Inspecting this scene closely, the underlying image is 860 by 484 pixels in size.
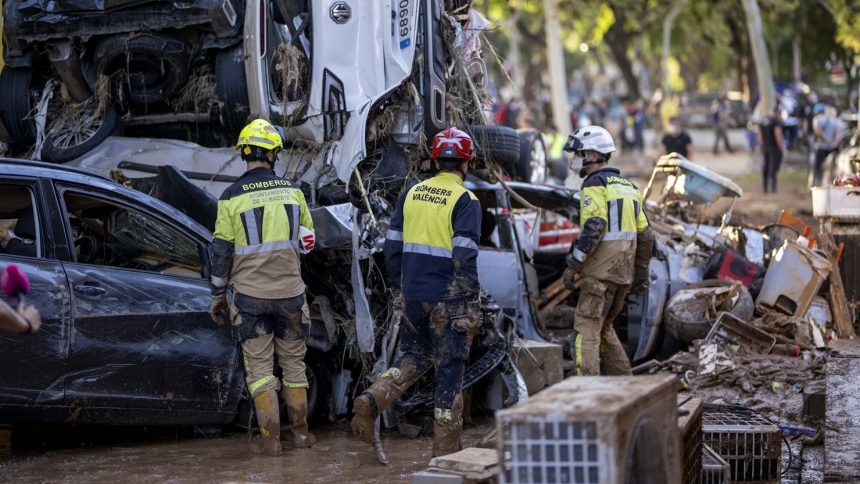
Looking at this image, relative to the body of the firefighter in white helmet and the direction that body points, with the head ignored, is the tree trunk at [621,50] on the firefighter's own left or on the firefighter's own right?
on the firefighter's own right

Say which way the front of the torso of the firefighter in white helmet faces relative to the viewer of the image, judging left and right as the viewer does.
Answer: facing away from the viewer and to the left of the viewer

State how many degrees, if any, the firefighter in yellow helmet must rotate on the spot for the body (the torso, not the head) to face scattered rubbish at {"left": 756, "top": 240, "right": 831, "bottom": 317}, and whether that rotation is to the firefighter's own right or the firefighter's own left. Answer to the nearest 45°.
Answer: approximately 45° to the firefighter's own right

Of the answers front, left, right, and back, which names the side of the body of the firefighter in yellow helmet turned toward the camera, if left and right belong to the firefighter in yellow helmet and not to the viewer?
back

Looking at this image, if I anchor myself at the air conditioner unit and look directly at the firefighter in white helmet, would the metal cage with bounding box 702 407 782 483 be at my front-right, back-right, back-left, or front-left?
front-right

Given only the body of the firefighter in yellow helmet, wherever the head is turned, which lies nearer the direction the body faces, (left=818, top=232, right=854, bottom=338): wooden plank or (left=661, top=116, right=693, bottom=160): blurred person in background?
the blurred person in background

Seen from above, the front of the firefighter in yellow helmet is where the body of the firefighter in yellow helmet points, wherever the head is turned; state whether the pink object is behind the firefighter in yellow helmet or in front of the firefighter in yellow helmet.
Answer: behind

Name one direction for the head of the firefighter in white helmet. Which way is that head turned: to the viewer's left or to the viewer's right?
to the viewer's left

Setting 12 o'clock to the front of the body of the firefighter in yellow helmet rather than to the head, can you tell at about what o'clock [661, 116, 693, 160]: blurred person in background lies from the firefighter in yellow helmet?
The blurred person in background is roughly at 1 o'clock from the firefighter in yellow helmet.

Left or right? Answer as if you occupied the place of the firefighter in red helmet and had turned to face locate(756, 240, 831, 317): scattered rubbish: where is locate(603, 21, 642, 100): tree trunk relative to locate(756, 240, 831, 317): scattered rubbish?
left

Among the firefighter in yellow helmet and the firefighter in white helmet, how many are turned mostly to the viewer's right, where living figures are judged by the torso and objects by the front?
0

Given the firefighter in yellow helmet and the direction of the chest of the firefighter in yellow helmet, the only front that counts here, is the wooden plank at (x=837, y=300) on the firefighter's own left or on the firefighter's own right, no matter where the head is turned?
on the firefighter's own right

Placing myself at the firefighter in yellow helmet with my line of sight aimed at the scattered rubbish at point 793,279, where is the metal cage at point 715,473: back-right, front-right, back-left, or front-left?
front-right

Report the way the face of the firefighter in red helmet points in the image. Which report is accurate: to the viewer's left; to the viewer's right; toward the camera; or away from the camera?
away from the camera

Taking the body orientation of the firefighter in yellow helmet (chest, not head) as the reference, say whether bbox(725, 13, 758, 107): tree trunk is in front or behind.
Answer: in front
